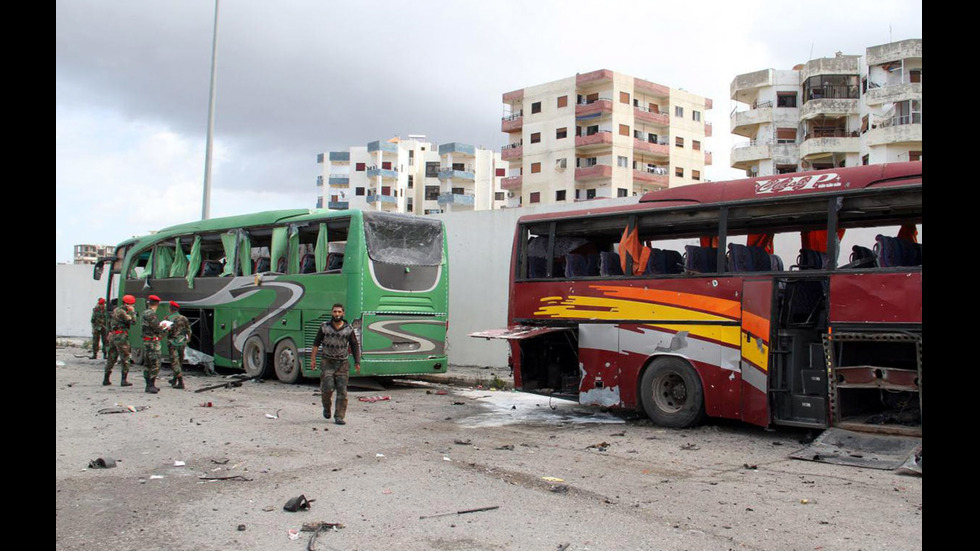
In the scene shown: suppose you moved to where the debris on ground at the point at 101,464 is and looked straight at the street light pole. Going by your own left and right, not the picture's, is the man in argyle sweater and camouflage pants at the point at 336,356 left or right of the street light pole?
right

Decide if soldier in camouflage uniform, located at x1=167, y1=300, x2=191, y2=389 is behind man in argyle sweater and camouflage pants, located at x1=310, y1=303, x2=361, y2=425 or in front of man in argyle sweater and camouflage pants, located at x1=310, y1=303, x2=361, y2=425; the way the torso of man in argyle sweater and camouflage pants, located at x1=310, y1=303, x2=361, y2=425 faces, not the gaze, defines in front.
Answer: behind

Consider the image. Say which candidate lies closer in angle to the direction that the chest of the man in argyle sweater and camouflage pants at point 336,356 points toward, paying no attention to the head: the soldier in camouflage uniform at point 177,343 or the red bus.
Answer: the red bus

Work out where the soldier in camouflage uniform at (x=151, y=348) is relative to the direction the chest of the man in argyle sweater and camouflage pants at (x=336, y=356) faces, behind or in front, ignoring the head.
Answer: behind

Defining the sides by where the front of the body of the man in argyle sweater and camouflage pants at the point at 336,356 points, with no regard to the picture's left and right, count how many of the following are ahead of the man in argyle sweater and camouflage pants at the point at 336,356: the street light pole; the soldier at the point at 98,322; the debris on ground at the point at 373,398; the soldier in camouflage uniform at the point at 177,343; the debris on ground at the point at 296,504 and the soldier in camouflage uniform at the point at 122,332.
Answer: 1

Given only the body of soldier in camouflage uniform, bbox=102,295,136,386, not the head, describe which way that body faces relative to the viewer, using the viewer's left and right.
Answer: facing to the right of the viewer

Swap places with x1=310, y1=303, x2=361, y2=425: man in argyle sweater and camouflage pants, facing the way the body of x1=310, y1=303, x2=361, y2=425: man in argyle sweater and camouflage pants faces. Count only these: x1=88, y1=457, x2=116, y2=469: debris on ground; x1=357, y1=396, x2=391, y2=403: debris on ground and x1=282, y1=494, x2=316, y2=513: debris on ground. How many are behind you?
1

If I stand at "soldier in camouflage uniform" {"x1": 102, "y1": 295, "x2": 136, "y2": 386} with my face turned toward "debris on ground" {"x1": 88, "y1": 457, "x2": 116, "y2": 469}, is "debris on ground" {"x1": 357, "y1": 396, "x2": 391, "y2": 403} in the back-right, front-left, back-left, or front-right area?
front-left

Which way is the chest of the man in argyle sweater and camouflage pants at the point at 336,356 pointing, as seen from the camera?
toward the camera

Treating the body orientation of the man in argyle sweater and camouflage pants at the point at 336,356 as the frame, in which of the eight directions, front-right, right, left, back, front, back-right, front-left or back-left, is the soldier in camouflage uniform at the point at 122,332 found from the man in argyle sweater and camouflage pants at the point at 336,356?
back-right
